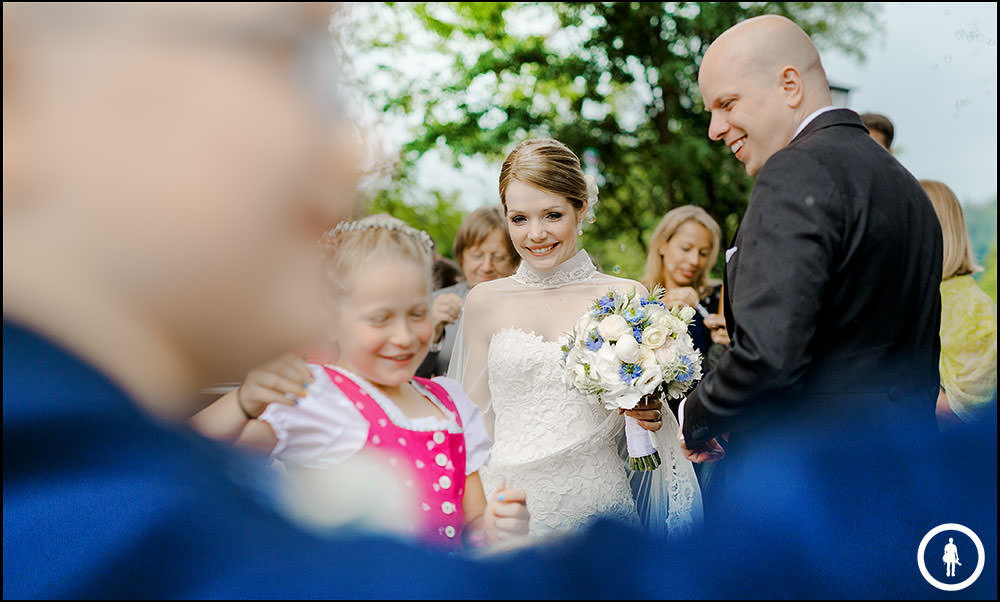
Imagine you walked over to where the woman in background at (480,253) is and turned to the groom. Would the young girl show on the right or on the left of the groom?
right

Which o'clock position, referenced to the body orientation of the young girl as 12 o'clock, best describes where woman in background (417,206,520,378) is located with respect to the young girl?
The woman in background is roughly at 8 o'clock from the young girl.

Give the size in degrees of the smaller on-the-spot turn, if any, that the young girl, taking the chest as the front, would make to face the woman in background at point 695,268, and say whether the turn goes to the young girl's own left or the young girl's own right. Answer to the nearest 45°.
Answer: approximately 90° to the young girl's own left

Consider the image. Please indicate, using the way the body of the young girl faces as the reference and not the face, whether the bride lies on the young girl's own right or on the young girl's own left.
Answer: on the young girl's own left

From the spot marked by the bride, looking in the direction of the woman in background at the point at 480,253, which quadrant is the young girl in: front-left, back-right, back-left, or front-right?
back-left

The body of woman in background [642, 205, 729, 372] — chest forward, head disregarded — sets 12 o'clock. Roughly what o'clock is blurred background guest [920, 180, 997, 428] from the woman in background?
The blurred background guest is roughly at 10 o'clock from the woman in background.
